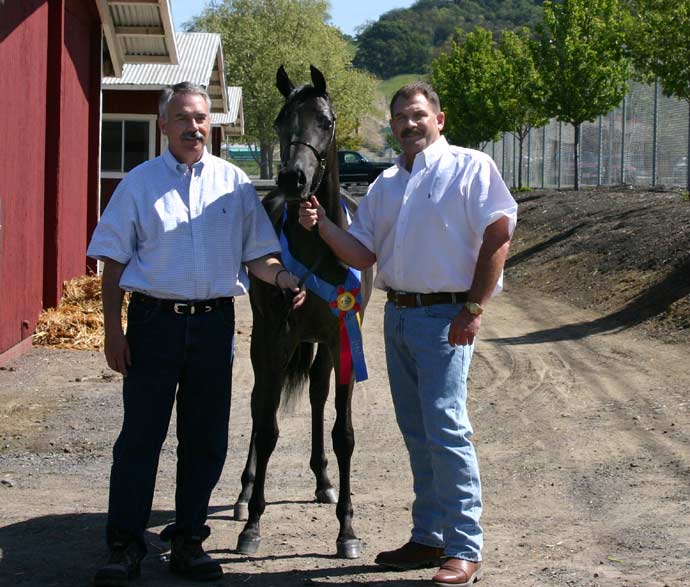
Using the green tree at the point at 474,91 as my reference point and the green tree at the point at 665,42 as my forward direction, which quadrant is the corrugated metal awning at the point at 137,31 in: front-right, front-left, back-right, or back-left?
front-right

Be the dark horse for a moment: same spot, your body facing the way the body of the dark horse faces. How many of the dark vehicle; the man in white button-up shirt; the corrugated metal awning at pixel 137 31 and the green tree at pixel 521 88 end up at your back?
3

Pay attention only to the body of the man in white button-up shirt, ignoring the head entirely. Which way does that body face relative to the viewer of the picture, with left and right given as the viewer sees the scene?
facing the viewer and to the left of the viewer

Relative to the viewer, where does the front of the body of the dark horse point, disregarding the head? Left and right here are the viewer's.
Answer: facing the viewer

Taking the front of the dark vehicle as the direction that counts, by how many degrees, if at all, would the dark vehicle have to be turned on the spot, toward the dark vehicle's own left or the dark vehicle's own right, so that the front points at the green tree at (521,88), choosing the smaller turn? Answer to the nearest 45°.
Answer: approximately 90° to the dark vehicle's own right

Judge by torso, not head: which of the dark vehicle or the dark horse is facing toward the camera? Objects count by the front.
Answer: the dark horse

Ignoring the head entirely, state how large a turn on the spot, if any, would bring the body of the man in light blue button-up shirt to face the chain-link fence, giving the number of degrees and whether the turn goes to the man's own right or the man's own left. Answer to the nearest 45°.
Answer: approximately 135° to the man's own left

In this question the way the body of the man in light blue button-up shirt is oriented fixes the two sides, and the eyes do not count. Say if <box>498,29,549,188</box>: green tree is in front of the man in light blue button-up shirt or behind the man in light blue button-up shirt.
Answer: behind

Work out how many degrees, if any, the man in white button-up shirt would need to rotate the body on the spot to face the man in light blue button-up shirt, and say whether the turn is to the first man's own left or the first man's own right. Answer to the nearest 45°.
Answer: approximately 45° to the first man's own right

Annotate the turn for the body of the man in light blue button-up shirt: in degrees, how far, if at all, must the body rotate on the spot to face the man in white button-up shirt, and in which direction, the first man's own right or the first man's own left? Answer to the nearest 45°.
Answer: approximately 90° to the first man's own left

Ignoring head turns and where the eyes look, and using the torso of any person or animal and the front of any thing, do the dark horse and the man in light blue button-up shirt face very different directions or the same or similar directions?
same or similar directions

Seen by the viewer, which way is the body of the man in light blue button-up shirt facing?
toward the camera

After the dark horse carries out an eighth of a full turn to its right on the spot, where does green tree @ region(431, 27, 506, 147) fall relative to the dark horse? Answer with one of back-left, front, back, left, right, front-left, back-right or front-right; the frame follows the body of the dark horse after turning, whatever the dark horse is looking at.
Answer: back-right

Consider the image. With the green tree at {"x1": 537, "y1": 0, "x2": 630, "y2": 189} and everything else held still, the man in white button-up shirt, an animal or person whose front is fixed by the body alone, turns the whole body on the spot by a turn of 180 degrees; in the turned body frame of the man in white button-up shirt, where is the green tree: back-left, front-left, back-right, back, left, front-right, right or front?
front-left

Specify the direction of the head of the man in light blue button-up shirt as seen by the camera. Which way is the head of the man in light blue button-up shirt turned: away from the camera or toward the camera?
toward the camera
